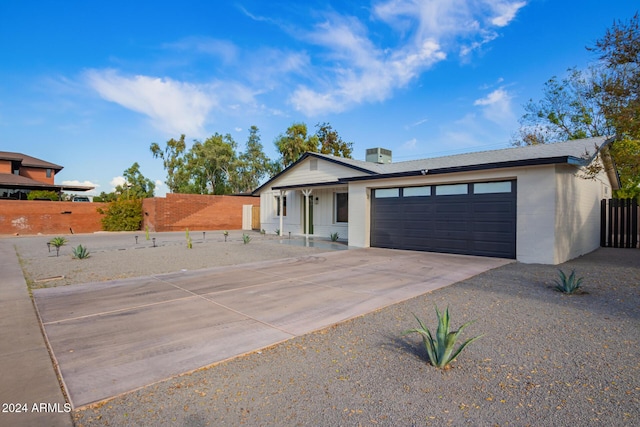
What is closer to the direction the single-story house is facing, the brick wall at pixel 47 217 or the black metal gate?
the brick wall

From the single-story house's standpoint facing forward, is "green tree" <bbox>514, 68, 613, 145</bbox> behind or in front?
behind

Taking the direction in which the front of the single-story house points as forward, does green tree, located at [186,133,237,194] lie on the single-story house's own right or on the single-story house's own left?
on the single-story house's own right

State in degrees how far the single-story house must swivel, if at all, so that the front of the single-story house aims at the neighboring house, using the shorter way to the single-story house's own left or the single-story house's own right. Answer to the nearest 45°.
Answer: approximately 45° to the single-story house's own right

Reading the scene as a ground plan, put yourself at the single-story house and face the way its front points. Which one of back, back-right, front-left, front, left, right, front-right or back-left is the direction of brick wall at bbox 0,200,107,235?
front-right

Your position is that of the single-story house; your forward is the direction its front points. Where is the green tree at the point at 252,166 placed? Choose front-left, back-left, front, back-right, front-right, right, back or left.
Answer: right
